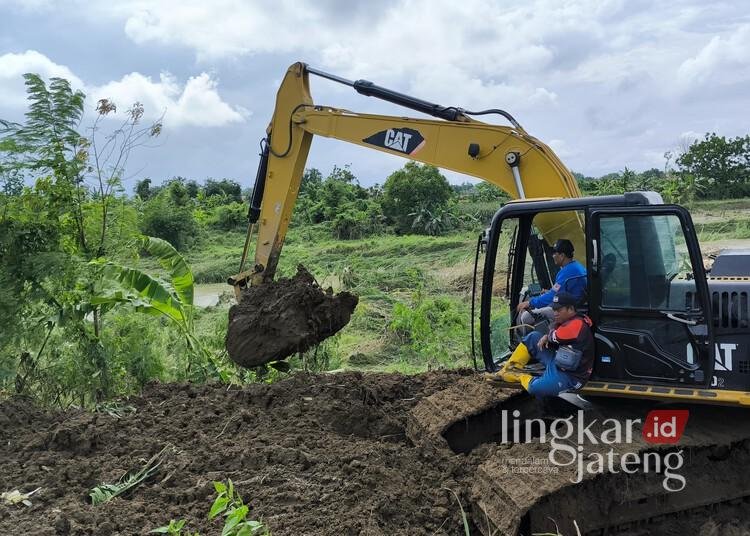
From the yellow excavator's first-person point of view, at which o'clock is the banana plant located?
The banana plant is roughly at 1 o'clock from the yellow excavator.

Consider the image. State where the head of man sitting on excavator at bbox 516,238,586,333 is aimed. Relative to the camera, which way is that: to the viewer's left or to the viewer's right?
to the viewer's left

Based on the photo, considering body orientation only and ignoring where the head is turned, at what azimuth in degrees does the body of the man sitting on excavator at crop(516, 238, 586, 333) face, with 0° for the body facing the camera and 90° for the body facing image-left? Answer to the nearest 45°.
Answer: approximately 90°

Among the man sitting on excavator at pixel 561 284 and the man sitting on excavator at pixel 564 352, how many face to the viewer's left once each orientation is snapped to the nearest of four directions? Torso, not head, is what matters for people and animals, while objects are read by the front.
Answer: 2

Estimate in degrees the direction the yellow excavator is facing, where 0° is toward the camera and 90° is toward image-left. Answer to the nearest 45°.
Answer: approximately 90°

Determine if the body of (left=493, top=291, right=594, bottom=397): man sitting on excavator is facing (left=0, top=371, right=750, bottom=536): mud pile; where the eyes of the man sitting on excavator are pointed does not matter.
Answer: yes

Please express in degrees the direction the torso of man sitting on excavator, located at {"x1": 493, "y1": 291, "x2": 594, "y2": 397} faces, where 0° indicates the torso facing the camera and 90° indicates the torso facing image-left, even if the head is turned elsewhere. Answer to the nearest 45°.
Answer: approximately 90°

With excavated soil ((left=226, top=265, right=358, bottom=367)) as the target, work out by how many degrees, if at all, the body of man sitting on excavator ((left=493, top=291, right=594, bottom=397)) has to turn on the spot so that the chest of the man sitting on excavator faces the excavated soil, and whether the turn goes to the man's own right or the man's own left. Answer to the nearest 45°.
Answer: approximately 45° to the man's own right
